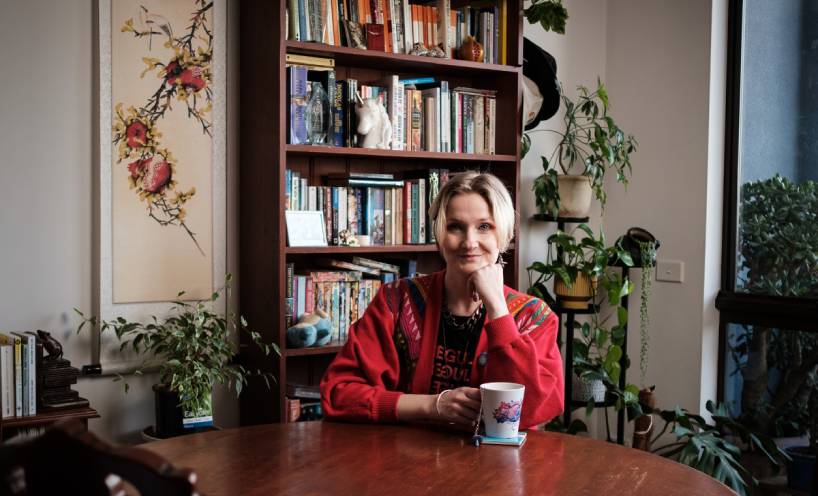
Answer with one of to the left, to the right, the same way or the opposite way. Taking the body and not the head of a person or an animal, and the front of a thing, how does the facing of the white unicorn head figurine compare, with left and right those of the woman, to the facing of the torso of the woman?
to the right

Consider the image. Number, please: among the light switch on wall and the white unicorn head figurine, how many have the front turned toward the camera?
1

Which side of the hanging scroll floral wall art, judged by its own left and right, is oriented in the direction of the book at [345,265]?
left

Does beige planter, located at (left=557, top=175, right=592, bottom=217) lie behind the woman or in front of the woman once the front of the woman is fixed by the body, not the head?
behind

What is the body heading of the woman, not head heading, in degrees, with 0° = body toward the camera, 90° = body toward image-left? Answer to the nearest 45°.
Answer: approximately 0°

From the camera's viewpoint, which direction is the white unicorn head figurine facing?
to the viewer's left

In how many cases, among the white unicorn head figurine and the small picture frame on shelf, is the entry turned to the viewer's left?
1

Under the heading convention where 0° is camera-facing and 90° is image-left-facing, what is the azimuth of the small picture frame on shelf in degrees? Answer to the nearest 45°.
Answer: approximately 0°
